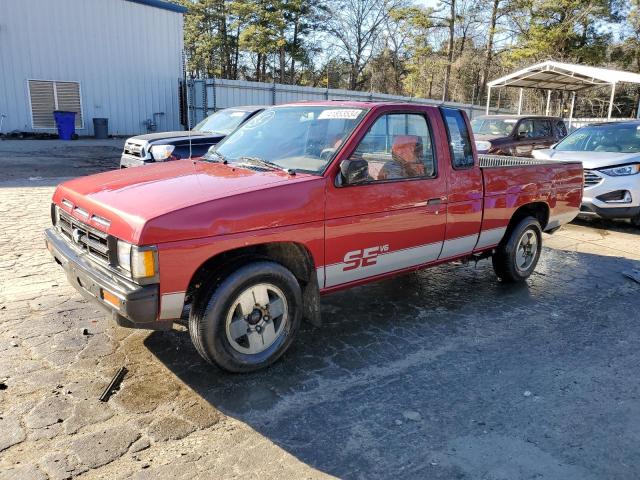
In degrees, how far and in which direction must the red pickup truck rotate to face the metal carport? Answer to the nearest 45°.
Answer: approximately 180°

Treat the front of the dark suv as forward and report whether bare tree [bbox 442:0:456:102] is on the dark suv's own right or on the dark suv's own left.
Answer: on the dark suv's own right

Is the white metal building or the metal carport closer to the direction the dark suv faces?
the white metal building

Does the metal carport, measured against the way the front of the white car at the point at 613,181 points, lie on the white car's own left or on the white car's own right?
on the white car's own right

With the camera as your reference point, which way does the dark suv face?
facing the viewer and to the left of the viewer

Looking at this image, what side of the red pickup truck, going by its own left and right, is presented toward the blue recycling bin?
right

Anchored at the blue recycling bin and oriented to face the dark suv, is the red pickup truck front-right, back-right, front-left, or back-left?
front-right

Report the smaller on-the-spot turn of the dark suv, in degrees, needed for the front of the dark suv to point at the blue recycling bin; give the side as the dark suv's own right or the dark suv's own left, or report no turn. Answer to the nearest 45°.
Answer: approximately 45° to the dark suv's own right

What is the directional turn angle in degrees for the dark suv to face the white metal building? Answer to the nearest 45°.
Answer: approximately 45° to its right

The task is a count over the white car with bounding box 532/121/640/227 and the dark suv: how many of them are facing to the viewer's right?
0

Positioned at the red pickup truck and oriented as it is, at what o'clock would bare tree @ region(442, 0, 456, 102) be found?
The bare tree is roughly at 5 o'clock from the red pickup truck.

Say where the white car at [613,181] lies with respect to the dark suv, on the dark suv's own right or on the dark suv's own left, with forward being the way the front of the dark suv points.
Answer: on the dark suv's own left
